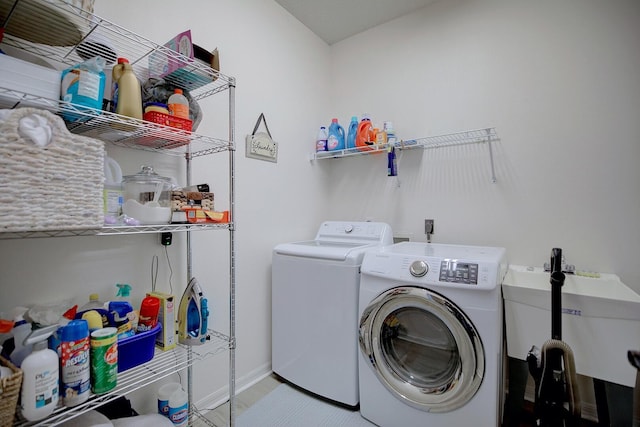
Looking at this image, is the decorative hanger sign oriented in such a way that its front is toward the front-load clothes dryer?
yes

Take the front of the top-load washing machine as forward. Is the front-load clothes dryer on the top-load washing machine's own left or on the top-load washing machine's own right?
on the top-load washing machine's own left

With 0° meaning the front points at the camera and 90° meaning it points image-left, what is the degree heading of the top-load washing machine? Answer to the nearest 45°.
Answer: approximately 45°

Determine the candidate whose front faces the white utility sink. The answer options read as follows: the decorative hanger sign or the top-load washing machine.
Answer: the decorative hanger sign

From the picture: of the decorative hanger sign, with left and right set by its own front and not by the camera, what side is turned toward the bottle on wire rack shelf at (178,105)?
right

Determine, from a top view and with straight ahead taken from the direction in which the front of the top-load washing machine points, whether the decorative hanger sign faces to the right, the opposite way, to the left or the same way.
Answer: to the left

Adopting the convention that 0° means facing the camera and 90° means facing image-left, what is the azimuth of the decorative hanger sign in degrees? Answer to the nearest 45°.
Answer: approximately 315°
